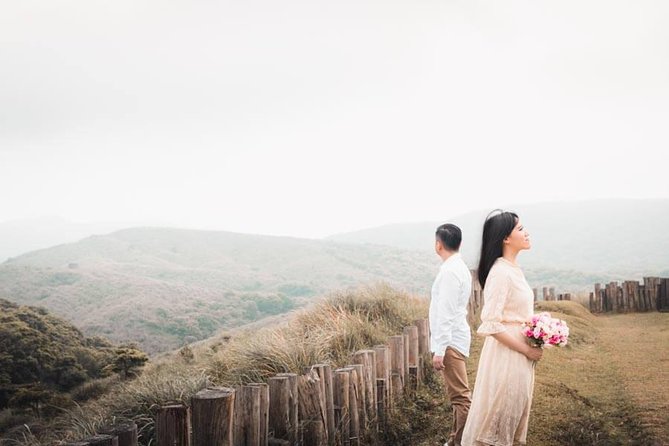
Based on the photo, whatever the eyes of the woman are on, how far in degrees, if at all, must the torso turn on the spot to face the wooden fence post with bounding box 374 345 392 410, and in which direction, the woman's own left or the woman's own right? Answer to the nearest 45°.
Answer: approximately 135° to the woman's own left

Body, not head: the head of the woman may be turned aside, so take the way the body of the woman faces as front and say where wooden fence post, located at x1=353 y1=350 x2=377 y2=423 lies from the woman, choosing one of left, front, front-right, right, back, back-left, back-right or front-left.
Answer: back-left

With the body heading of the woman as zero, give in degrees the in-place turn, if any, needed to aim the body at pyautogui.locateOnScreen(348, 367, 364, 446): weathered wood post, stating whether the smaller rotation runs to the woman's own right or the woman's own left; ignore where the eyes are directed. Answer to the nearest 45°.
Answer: approximately 135° to the woman's own left

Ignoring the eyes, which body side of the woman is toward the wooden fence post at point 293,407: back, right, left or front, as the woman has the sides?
back

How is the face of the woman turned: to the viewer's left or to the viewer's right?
to the viewer's right

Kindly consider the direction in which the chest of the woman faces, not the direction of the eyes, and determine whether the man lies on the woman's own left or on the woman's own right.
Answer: on the woman's own left

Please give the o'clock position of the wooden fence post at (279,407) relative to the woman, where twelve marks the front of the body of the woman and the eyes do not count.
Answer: The wooden fence post is roughly at 6 o'clock from the woman.

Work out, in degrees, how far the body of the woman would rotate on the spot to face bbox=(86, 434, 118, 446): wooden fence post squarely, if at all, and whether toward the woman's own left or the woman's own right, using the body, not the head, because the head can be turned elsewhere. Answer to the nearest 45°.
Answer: approximately 135° to the woman's own right

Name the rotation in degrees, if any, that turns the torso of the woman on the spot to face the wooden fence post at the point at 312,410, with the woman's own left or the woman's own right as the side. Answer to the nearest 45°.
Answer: approximately 180°

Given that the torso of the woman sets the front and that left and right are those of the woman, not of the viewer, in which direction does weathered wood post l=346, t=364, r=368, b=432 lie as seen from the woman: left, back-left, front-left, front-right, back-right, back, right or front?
back-left

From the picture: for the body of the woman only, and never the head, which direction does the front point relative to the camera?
to the viewer's right
